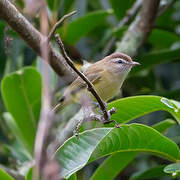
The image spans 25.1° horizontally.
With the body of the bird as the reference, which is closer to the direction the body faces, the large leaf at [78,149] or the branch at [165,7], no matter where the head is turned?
the branch

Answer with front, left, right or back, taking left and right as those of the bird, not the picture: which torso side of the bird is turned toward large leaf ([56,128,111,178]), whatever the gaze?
right

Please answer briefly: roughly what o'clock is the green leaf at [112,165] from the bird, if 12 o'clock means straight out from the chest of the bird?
The green leaf is roughly at 4 o'clock from the bird.

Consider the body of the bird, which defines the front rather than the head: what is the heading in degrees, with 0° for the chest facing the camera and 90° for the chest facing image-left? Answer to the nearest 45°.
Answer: approximately 270°

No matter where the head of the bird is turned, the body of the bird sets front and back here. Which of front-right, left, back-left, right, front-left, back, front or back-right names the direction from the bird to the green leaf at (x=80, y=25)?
left

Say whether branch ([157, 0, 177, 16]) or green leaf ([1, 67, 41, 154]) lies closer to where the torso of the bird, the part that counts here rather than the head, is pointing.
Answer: the branch

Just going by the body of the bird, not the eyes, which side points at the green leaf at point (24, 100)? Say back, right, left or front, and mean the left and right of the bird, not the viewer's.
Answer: back

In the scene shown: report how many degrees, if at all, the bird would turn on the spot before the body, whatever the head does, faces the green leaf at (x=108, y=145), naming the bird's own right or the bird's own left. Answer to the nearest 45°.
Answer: approximately 90° to the bird's own right

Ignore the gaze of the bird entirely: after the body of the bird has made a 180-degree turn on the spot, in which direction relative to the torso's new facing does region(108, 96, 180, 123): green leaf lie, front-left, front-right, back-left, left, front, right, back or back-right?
back
